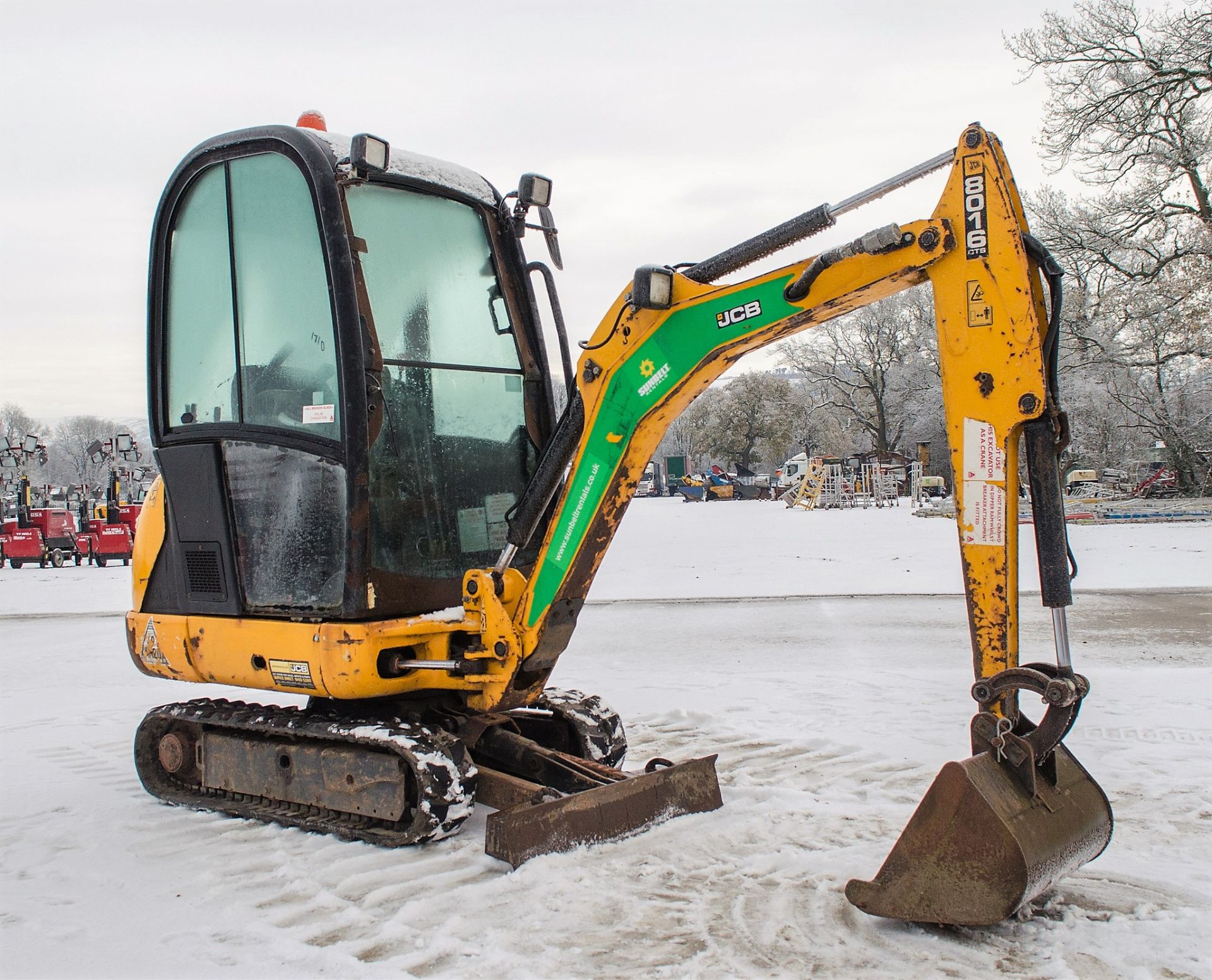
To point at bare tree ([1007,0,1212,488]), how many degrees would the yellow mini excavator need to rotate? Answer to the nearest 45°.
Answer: approximately 90° to its left

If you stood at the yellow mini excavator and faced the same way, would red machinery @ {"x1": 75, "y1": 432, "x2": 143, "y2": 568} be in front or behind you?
behind

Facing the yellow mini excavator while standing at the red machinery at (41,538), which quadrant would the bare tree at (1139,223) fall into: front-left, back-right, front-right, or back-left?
front-left

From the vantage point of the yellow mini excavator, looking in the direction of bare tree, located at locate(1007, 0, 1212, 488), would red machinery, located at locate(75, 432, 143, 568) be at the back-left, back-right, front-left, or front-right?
front-left

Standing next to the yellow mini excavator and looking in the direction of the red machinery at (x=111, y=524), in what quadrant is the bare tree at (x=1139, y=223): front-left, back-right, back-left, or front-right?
front-right

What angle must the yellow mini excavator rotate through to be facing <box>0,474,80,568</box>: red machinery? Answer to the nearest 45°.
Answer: approximately 180°

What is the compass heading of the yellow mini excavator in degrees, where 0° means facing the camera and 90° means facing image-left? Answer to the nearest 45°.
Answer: approximately 315°

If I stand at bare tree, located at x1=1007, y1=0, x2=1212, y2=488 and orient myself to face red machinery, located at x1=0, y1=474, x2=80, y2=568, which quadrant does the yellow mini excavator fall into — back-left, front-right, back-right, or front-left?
front-left
